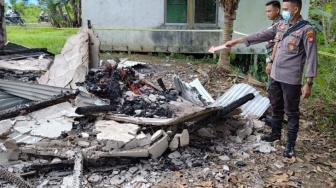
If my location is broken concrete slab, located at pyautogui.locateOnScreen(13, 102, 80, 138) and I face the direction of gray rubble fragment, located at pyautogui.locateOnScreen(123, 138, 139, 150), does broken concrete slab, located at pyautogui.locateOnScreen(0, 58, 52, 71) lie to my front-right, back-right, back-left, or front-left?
back-left

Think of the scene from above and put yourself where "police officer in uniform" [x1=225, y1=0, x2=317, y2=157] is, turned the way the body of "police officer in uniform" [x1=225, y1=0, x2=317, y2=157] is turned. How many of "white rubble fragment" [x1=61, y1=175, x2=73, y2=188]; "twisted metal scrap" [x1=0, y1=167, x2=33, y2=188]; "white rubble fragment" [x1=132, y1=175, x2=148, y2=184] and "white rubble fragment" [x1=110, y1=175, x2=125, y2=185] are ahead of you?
4

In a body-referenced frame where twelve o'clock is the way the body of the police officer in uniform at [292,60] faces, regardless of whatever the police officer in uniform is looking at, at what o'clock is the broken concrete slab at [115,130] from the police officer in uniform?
The broken concrete slab is roughly at 1 o'clock from the police officer in uniform.

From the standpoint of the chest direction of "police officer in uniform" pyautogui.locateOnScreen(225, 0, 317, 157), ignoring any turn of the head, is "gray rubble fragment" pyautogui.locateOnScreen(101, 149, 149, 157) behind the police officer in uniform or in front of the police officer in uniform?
in front

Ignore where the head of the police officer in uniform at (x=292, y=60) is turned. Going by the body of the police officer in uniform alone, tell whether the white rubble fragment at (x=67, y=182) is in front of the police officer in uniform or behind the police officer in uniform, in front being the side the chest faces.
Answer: in front

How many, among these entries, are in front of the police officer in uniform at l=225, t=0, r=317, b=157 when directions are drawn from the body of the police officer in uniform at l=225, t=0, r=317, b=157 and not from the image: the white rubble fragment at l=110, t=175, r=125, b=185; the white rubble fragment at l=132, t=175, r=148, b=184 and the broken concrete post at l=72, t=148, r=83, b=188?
3

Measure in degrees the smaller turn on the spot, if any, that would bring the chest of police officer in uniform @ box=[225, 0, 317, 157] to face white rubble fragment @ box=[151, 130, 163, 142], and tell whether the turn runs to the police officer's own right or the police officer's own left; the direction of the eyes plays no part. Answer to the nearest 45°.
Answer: approximately 45° to the police officer's own right

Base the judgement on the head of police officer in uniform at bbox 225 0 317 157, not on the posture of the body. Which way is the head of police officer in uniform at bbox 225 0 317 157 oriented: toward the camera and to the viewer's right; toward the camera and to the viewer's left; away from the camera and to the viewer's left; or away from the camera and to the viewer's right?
toward the camera and to the viewer's left

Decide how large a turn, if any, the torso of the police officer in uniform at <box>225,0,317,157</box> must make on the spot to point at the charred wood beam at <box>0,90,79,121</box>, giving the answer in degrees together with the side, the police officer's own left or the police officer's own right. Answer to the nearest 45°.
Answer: approximately 45° to the police officer's own right

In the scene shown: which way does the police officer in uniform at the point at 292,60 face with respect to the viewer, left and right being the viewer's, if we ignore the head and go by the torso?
facing the viewer and to the left of the viewer
